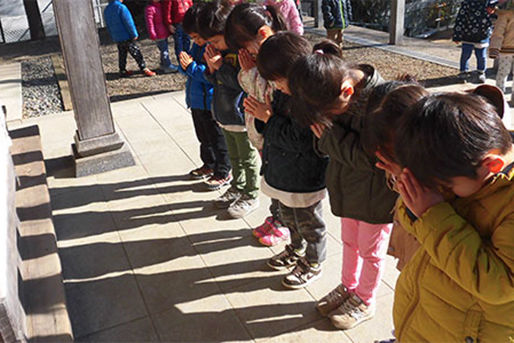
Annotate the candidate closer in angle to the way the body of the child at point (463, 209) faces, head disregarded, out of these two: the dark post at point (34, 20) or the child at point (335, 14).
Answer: the dark post

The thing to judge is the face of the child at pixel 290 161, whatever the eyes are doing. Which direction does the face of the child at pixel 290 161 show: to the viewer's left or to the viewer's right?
to the viewer's left

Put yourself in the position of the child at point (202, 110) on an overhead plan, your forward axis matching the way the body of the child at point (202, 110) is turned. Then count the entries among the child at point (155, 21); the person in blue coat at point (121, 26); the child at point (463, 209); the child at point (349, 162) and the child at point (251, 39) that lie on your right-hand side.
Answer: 2

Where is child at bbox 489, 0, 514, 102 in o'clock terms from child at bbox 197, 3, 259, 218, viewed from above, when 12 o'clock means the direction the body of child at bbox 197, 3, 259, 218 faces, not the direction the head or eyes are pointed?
child at bbox 489, 0, 514, 102 is roughly at 5 o'clock from child at bbox 197, 3, 259, 218.

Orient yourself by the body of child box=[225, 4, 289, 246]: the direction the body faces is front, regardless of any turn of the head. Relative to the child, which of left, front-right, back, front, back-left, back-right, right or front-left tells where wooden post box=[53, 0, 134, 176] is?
front-right

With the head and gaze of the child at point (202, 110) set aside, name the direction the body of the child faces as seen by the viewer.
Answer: to the viewer's left

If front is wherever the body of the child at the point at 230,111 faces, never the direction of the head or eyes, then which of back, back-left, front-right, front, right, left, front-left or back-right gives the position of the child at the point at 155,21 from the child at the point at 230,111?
right

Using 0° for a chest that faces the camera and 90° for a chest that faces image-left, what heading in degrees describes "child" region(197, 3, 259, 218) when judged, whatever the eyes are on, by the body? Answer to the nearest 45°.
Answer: approximately 90°

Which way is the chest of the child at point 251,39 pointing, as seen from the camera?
to the viewer's left

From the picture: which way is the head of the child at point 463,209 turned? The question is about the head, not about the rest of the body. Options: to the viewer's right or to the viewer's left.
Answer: to the viewer's left
